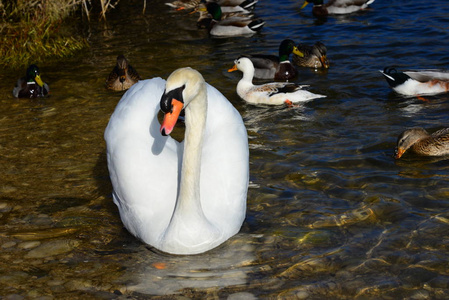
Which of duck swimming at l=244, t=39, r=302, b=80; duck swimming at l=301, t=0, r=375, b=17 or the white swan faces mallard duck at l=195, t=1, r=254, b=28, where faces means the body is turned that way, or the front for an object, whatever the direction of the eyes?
duck swimming at l=301, t=0, r=375, b=17

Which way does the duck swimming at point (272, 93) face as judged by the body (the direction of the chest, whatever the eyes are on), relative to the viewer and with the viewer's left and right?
facing to the left of the viewer

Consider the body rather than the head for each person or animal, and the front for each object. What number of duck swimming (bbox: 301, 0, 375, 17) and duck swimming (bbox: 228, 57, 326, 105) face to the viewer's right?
0

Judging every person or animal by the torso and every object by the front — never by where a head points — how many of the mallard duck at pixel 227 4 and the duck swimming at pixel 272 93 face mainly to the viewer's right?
0

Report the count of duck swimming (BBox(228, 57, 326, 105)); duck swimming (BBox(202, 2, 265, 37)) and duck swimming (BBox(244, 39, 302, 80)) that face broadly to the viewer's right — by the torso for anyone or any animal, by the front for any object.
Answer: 1

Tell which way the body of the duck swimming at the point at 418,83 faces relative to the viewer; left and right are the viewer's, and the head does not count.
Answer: facing to the left of the viewer

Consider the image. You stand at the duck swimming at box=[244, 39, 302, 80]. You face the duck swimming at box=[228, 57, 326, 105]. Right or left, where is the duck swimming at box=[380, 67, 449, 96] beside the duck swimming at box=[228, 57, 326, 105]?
left

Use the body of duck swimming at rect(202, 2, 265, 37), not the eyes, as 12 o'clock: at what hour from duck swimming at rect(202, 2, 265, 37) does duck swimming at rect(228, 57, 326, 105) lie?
duck swimming at rect(228, 57, 326, 105) is roughly at 9 o'clock from duck swimming at rect(202, 2, 265, 37).

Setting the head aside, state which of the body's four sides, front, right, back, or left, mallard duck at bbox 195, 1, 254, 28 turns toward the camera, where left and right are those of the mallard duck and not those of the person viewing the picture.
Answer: left

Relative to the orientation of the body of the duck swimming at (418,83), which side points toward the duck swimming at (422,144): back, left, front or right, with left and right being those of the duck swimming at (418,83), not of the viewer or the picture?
left

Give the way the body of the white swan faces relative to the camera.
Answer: toward the camera

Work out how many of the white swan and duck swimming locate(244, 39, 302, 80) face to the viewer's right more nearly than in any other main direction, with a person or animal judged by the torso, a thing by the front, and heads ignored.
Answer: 1

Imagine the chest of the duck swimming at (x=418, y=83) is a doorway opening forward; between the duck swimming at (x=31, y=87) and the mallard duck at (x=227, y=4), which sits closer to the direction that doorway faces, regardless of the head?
the duck swimming

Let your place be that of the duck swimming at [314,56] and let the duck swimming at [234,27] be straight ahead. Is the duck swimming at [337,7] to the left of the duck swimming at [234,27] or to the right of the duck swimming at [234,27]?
right

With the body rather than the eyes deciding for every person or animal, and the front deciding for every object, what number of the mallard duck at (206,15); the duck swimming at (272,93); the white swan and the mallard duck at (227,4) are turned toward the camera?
1

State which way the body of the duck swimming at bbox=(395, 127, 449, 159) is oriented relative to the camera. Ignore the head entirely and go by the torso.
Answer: to the viewer's left

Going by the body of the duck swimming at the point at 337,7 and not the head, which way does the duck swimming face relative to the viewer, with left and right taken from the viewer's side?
facing to the left of the viewer
